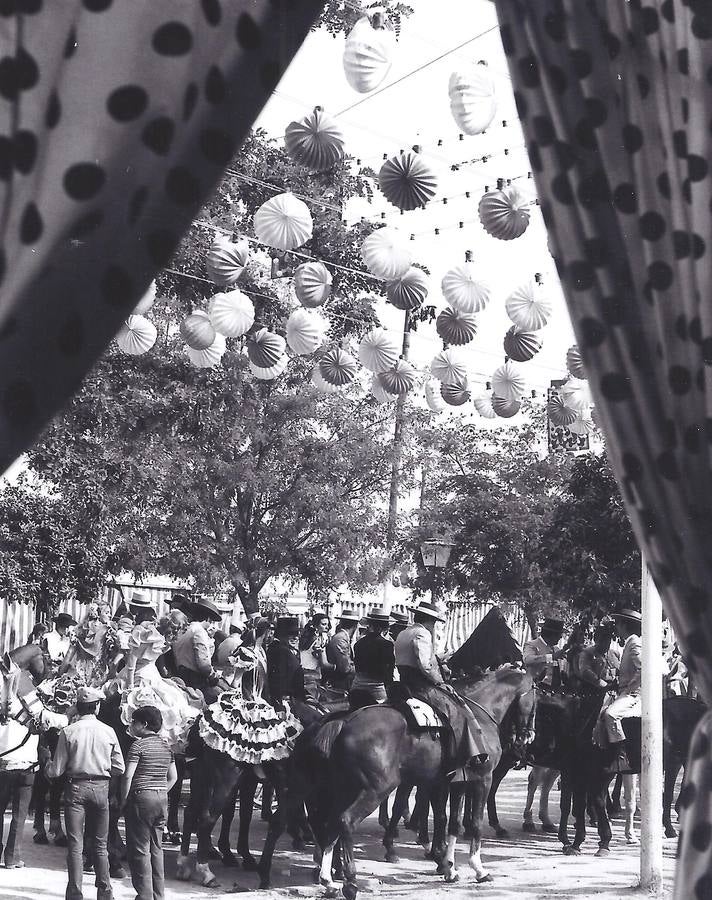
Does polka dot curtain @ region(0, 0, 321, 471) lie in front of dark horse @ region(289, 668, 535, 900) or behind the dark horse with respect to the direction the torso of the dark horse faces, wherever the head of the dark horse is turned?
behind

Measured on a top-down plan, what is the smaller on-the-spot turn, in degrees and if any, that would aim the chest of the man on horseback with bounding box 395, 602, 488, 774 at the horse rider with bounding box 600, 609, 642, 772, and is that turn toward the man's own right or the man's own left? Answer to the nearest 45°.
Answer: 0° — they already face them

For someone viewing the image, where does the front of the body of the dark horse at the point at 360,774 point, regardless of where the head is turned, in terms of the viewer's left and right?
facing away from the viewer and to the right of the viewer

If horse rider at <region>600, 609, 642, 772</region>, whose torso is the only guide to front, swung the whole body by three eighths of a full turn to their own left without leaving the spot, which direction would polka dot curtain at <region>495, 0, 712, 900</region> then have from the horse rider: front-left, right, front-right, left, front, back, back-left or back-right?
front-right

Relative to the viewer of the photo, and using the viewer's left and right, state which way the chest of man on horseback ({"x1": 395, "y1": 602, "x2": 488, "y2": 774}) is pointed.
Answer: facing away from the viewer and to the right of the viewer

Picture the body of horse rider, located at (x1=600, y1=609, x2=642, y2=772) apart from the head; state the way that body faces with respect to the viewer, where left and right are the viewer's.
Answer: facing to the left of the viewer
